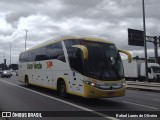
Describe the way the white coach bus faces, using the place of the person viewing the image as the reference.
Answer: facing the viewer and to the right of the viewer
